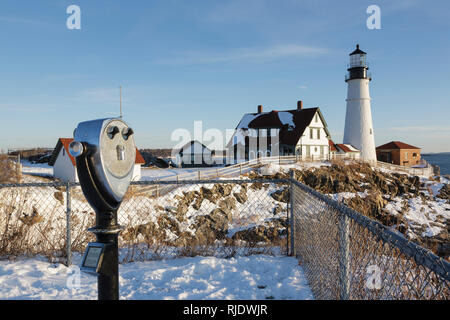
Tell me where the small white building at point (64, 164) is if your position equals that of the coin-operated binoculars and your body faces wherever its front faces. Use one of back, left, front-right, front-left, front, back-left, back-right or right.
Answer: back-left

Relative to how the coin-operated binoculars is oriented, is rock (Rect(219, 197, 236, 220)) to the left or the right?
on its left

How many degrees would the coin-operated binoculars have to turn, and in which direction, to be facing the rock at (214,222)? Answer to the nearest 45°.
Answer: approximately 135° to its left

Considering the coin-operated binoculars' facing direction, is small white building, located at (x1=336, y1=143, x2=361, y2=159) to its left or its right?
on its left

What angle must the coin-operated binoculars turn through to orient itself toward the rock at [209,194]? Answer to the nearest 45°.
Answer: approximately 135° to its left

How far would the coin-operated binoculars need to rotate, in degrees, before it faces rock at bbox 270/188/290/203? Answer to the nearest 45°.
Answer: approximately 90° to its left

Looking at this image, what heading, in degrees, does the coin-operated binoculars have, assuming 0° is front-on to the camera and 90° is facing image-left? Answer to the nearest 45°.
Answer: approximately 315°

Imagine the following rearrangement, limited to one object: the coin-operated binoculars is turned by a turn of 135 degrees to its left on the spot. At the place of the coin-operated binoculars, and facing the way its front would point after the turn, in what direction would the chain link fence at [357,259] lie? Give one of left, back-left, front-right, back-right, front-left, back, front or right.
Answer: right

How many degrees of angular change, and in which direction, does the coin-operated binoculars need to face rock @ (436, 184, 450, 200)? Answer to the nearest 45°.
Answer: approximately 90° to its left

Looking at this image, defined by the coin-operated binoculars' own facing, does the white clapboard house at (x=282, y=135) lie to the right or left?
on its left
